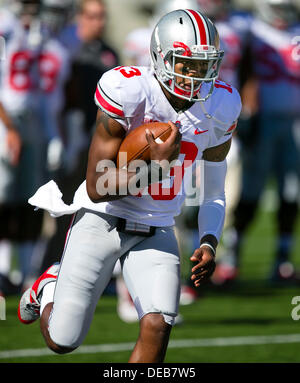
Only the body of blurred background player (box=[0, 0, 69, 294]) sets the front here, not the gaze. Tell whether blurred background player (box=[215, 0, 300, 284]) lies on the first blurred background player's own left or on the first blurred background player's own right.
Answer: on the first blurred background player's own left

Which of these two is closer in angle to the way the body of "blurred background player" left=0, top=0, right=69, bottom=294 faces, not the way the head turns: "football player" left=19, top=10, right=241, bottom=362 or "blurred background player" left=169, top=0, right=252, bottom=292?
the football player

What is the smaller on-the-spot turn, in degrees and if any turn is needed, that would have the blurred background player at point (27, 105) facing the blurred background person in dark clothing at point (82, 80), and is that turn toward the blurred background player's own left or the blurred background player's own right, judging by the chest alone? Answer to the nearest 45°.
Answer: approximately 135° to the blurred background player's own left

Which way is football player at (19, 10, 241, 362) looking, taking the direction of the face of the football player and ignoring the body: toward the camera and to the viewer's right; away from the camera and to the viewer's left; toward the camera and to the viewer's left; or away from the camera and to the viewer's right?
toward the camera and to the viewer's right

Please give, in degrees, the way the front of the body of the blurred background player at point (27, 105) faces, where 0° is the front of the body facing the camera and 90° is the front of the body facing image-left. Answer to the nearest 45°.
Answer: approximately 0°

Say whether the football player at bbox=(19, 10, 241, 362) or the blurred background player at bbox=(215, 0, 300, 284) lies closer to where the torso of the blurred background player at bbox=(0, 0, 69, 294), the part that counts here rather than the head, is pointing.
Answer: the football player

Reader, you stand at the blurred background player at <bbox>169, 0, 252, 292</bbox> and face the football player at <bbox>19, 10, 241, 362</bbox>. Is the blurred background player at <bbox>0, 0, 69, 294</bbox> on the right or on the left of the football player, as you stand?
right

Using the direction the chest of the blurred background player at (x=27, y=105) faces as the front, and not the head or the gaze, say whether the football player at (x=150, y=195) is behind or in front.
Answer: in front

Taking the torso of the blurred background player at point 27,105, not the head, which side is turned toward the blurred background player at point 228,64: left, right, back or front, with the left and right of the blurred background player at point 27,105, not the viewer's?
left
